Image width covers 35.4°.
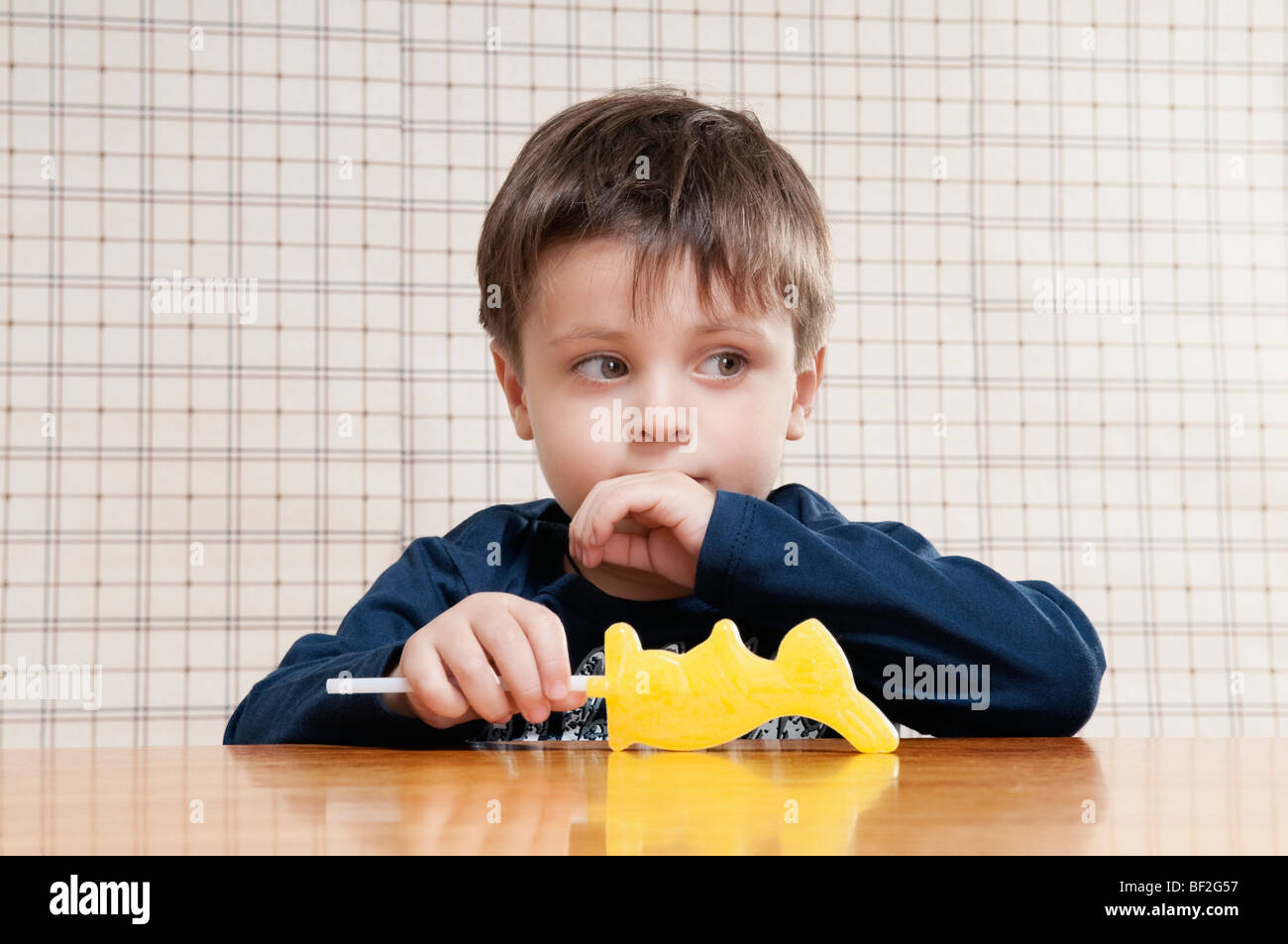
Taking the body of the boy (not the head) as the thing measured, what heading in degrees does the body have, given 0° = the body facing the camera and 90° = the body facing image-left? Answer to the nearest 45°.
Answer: approximately 0°
